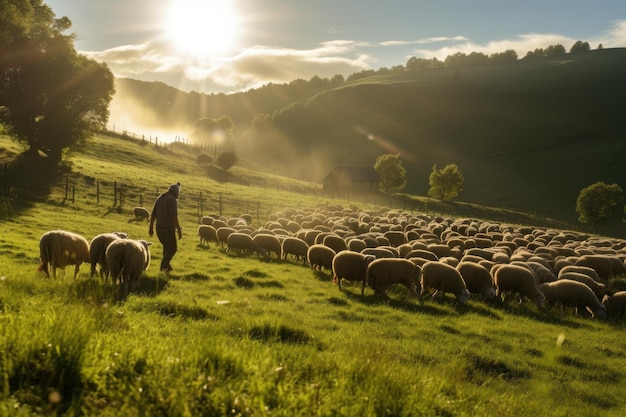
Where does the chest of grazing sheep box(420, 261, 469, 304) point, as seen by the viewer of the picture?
to the viewer's right

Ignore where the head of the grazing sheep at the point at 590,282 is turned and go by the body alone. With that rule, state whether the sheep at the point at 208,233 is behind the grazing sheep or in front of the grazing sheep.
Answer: behind

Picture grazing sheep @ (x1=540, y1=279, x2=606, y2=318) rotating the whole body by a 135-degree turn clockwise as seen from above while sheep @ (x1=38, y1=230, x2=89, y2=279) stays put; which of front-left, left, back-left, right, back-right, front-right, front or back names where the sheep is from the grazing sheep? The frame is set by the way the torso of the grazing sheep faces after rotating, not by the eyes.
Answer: front
